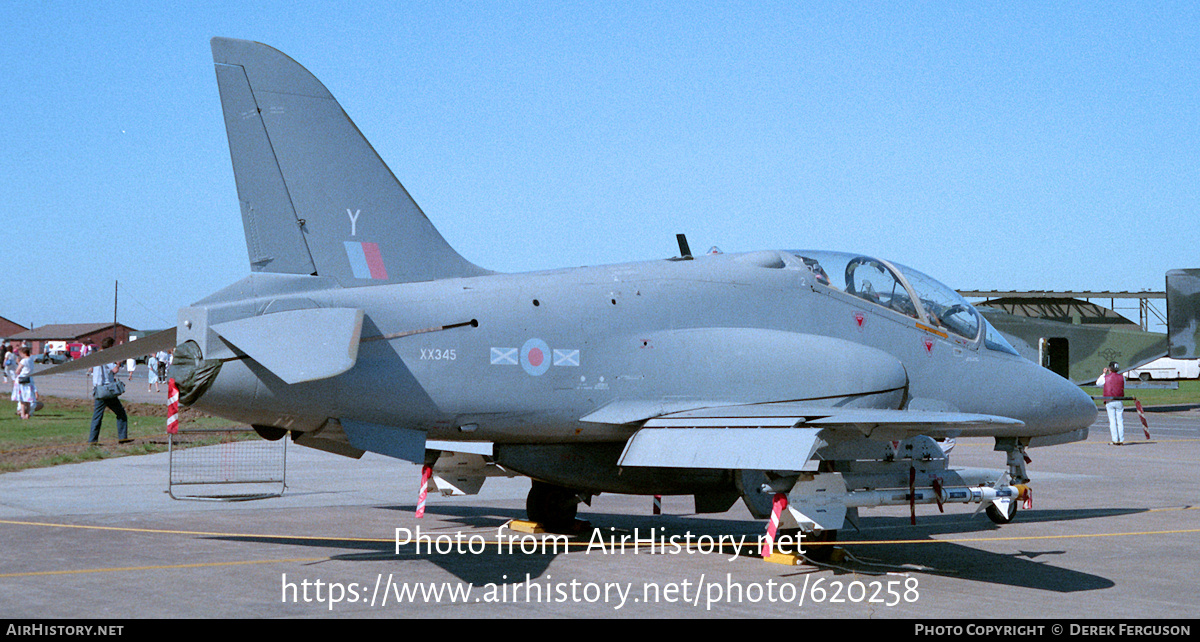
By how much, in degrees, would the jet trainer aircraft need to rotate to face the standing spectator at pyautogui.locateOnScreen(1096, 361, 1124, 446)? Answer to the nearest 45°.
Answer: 0° — it already faces them

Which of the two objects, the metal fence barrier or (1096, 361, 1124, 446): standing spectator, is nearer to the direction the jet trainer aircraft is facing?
the standing spectator

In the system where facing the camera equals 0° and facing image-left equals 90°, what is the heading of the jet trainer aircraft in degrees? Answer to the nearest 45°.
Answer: approximately 225°
